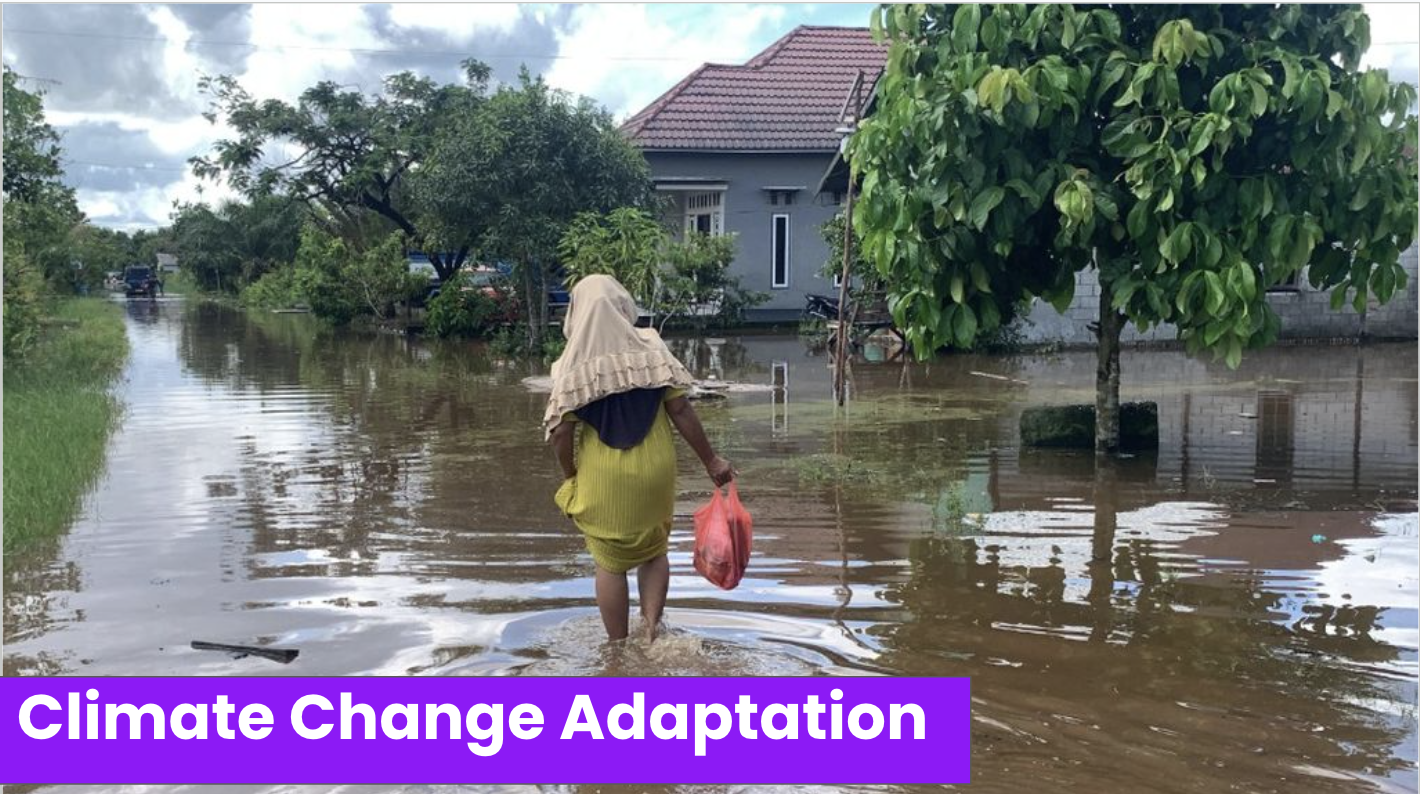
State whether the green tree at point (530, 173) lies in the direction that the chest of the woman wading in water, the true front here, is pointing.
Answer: yes

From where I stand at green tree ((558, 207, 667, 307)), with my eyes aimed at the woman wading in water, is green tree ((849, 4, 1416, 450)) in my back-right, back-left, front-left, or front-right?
front-left

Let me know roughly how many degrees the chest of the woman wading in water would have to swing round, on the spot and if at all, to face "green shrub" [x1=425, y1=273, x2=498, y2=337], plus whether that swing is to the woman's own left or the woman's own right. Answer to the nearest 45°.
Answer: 0° — they already face it

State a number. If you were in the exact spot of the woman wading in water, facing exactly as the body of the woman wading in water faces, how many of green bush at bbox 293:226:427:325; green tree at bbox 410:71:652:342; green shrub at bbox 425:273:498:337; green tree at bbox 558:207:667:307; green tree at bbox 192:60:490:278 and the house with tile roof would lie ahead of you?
6

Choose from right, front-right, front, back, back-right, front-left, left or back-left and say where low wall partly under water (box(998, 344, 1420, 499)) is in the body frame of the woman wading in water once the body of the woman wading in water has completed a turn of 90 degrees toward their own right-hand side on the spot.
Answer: front-left

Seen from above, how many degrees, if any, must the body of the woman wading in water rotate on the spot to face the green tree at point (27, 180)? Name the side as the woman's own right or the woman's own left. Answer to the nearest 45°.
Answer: approximately 45° to the woman's own left

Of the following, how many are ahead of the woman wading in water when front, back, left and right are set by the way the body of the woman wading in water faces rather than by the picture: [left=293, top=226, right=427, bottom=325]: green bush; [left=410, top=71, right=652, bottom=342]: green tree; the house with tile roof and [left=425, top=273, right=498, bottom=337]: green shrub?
4

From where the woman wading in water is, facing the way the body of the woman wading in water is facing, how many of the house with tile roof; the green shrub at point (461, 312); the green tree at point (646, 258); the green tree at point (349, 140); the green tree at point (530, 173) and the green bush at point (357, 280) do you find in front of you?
6

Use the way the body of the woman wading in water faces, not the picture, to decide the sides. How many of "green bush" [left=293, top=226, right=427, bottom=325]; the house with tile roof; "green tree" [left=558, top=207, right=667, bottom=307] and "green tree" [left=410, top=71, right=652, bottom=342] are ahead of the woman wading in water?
4

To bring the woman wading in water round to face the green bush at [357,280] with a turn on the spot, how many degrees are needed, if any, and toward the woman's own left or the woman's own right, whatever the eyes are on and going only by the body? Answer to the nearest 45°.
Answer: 0° — they already face it

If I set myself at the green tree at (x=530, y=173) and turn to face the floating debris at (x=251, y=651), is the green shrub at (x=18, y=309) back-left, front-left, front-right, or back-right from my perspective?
front-right

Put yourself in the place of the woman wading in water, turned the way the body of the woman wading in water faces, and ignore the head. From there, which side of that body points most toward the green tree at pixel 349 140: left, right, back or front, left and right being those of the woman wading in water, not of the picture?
front

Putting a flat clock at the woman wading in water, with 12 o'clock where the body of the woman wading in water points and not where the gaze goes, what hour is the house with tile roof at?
The house with tile roof is roughly at 12 o'clock from the woman wading in water.

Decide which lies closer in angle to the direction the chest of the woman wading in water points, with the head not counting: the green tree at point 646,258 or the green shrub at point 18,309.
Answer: the green tree

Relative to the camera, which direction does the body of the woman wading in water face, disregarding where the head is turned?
away from the camera

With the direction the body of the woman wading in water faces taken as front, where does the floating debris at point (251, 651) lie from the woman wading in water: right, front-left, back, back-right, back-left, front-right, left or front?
left

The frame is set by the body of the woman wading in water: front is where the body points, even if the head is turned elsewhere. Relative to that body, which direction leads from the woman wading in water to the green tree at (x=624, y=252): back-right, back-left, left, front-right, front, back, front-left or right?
front

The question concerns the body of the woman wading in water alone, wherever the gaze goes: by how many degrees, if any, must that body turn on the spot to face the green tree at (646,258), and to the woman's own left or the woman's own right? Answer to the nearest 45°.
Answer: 0° — they already face it
